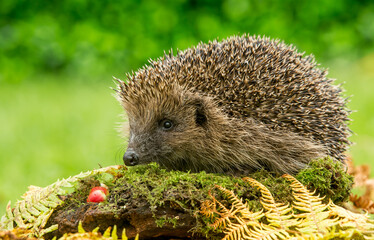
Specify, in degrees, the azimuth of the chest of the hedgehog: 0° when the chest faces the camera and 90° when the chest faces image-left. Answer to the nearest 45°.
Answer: approximately 90°
